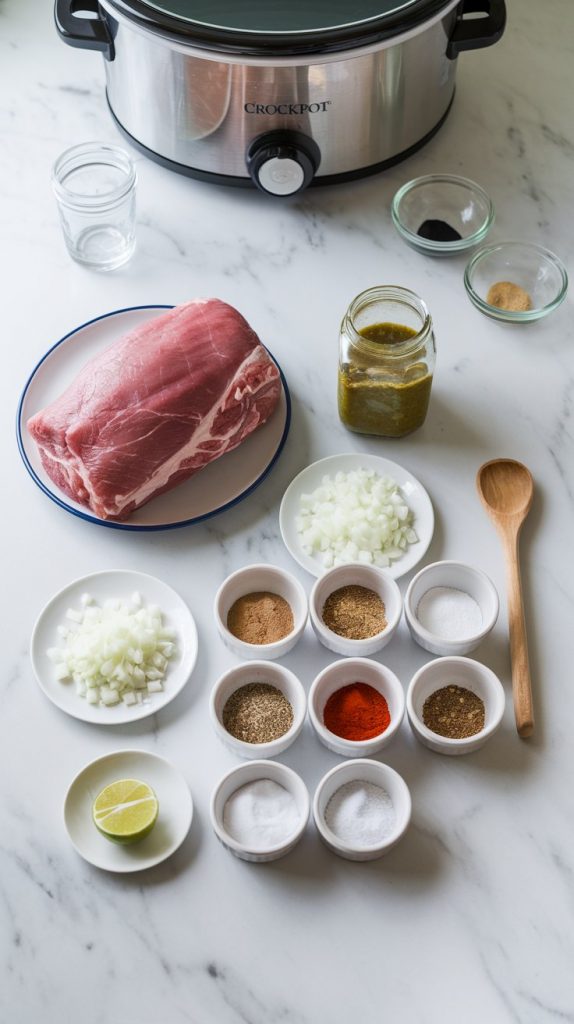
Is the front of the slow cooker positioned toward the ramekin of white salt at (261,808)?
yes

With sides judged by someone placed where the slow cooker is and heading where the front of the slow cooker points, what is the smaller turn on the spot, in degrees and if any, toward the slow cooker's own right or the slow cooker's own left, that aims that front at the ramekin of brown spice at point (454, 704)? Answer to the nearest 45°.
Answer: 0° — it already faces it

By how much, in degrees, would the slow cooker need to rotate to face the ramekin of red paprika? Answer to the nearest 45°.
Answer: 0° — it already faces it

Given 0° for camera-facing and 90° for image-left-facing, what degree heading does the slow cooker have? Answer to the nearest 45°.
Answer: approximately 0°

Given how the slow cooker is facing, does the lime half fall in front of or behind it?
in front
